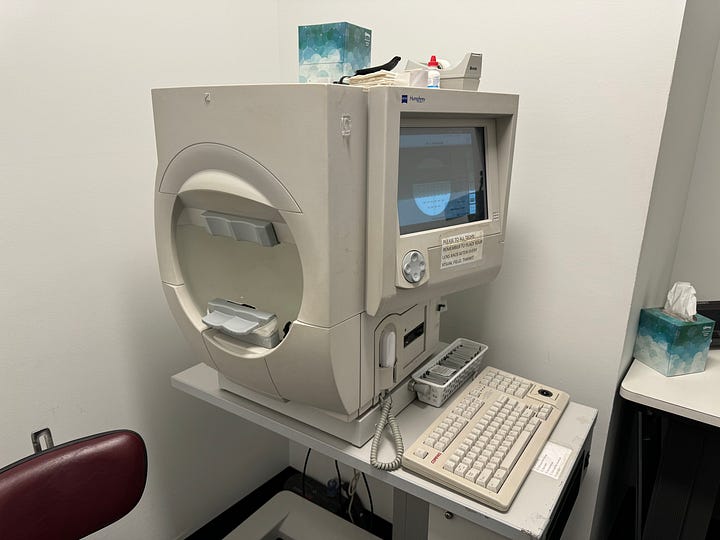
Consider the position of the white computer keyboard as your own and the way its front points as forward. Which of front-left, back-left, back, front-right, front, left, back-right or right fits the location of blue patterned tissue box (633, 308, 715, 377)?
left
